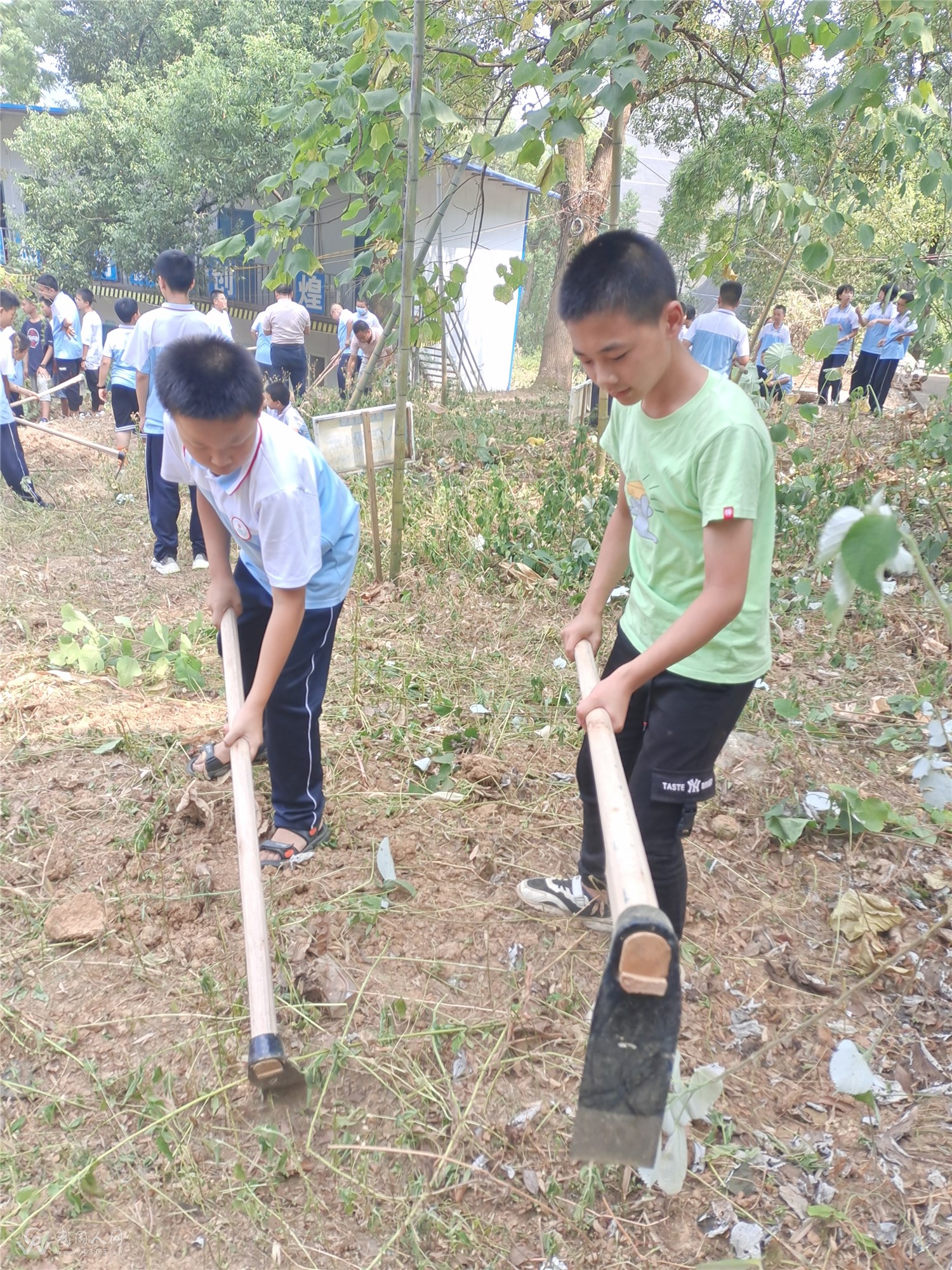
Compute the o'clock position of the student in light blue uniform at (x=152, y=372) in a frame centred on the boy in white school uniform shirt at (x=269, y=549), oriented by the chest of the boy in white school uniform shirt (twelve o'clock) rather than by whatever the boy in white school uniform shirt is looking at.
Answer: The student in light blue uniform is roughly at 4 o'clock from the boy in white school uniform shirt.

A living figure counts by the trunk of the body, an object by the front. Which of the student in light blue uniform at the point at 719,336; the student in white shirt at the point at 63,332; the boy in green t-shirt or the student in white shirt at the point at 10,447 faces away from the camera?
the student in light blue uniform

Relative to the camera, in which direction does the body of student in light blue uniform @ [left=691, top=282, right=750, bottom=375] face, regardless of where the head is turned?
away from the camera

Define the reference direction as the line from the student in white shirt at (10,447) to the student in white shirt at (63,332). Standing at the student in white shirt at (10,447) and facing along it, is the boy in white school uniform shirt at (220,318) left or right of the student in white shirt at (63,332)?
right

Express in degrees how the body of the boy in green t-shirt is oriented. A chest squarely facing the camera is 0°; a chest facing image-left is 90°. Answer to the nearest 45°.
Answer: approximately 45°

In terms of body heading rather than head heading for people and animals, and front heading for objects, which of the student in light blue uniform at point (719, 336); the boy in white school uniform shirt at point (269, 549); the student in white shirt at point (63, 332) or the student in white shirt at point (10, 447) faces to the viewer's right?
the student in white shirt at point (10, 447)

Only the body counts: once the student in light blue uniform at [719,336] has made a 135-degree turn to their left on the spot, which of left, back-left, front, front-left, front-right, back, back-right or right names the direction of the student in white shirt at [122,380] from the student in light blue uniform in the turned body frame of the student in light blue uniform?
front-right

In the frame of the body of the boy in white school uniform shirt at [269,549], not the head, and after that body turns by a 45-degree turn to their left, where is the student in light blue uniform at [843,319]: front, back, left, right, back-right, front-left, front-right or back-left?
back-left

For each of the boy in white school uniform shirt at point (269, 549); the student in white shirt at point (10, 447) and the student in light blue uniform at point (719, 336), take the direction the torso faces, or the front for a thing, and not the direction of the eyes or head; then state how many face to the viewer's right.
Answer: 1

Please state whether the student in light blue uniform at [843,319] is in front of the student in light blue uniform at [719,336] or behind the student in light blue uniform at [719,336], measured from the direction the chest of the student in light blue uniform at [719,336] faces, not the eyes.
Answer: in front

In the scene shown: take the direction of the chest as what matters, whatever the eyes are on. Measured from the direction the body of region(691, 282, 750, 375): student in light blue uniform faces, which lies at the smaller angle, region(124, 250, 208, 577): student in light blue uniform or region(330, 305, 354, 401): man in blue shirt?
the man in blue shirt

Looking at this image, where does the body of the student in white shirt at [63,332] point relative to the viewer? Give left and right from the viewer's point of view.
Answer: facing to the left of the viewer

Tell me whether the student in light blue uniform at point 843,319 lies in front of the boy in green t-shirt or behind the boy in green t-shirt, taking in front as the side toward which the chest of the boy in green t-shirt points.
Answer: behind

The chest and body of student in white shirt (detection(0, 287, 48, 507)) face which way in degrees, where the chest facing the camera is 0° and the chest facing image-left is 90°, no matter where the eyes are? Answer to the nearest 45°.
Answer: approximately 270°

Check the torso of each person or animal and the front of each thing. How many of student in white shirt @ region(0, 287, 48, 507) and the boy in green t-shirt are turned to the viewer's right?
1
